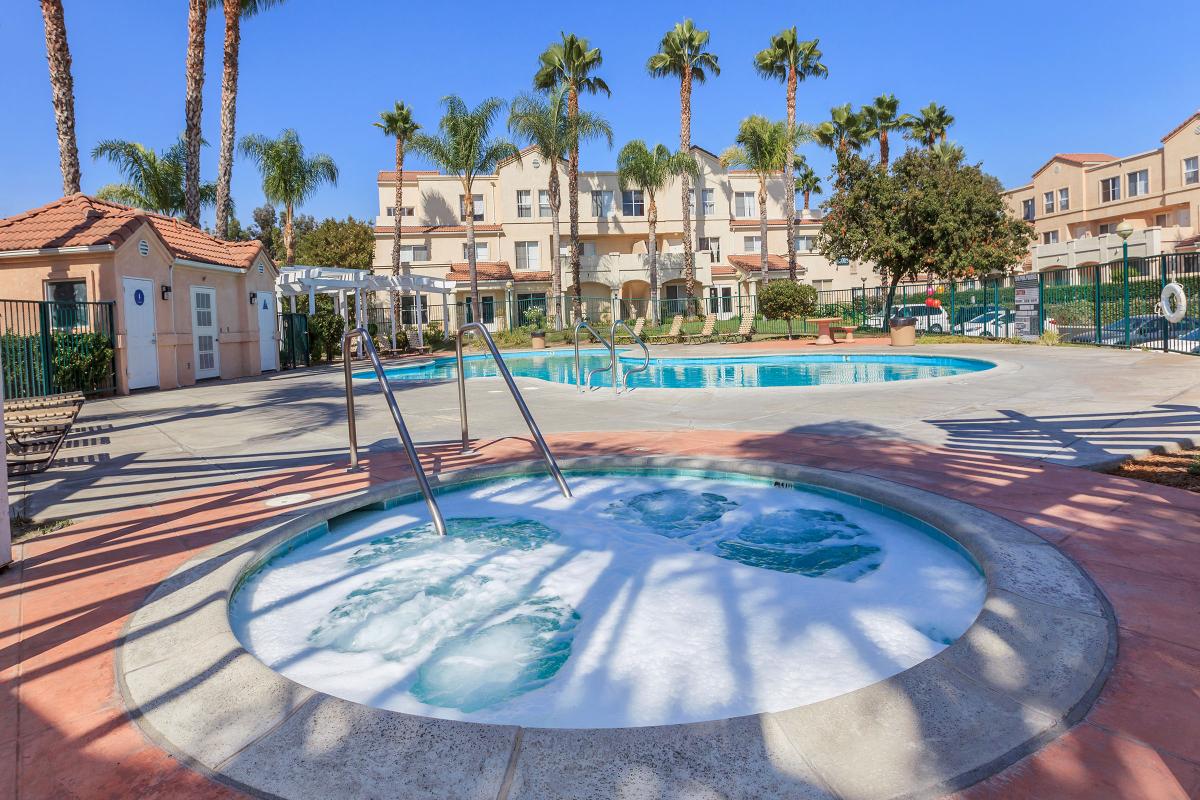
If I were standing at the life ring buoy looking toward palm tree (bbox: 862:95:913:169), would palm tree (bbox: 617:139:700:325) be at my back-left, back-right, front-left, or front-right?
front-left

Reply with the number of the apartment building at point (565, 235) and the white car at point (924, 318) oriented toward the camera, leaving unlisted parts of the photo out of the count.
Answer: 1

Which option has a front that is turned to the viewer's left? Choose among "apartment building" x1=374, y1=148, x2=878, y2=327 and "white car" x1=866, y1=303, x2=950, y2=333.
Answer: the white car

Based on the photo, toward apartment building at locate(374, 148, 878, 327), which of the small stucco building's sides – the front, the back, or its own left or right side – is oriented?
left

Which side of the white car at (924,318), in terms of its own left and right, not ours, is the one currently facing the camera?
left

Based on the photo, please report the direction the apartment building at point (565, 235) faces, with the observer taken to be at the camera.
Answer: facing the viewer

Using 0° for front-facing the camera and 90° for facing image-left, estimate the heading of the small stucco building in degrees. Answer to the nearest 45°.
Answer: approximately 315°

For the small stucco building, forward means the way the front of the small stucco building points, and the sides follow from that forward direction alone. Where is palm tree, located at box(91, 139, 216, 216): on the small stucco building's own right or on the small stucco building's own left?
on the small stucco building's own left

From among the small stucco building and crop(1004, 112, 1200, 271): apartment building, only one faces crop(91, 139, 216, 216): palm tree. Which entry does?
the apartment building

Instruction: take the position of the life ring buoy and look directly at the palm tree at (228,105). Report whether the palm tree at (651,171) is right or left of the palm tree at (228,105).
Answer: right

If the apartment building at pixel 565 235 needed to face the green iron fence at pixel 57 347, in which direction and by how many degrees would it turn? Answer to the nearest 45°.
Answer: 0° — it already faces it

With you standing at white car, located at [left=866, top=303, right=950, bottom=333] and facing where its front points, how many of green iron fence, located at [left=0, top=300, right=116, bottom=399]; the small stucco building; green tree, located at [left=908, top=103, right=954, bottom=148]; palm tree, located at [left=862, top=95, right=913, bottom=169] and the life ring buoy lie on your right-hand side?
2
